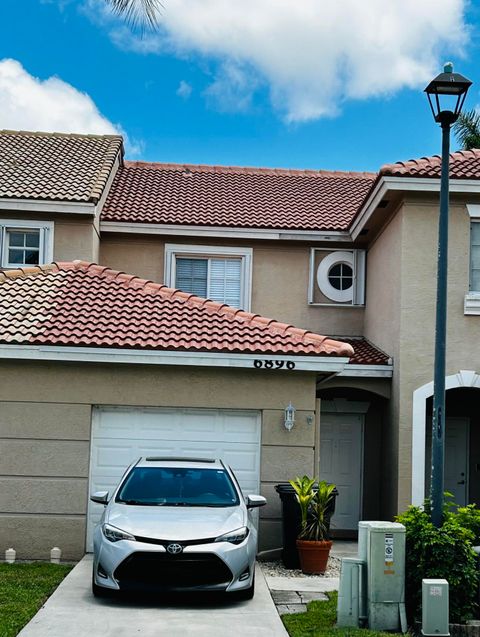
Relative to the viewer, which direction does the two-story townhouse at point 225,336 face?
toward the camera

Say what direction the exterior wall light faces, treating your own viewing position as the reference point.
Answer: facing the viewer

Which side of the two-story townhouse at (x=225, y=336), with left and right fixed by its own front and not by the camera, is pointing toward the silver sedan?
front

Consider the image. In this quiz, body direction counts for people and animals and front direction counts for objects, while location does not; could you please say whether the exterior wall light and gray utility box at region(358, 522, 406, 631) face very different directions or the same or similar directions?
same or similar directions

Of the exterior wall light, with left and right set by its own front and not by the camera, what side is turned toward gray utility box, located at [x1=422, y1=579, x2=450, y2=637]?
front

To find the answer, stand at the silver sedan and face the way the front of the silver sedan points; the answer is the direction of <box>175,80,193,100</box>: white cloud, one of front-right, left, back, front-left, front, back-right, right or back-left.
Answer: back

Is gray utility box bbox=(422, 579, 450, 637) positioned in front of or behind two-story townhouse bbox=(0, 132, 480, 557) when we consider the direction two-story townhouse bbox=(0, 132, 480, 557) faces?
in front

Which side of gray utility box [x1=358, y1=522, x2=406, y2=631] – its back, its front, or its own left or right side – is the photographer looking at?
front

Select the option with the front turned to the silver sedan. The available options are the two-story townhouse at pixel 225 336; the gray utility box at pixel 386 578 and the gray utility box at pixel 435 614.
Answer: the two-story townhouse

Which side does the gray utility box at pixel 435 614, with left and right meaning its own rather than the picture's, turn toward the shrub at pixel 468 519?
back

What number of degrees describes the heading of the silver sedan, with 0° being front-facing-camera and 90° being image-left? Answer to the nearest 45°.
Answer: approximately 0°

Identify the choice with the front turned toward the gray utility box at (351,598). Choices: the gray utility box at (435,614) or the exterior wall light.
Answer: the exterior wall light

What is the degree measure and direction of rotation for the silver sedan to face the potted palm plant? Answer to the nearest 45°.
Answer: approximately 135° to its left

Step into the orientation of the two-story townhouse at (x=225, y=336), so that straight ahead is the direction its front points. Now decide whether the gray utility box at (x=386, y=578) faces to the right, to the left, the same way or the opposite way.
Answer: the same way

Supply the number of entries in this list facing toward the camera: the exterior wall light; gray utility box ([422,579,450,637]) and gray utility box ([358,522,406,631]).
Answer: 3
